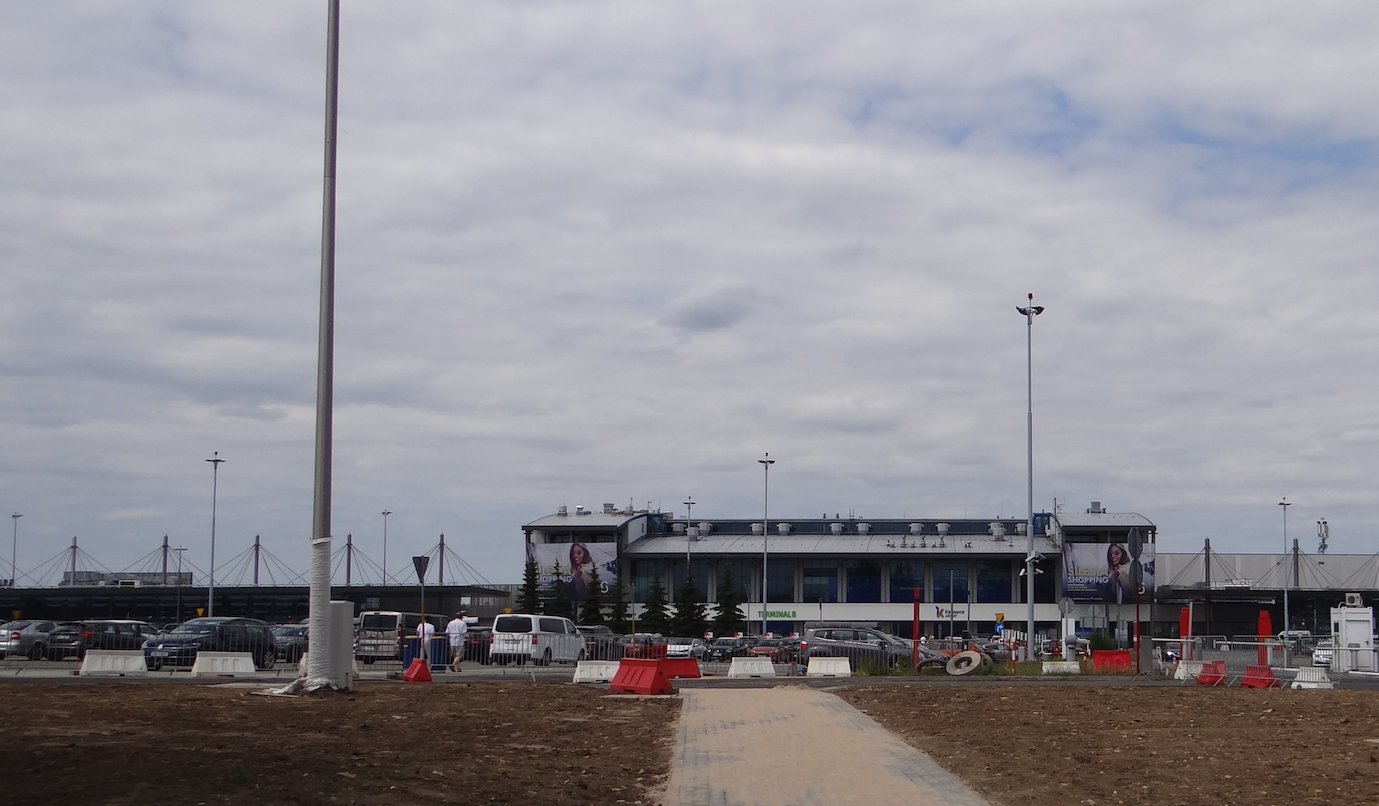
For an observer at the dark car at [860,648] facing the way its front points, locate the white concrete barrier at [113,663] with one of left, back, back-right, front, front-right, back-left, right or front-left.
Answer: back-right

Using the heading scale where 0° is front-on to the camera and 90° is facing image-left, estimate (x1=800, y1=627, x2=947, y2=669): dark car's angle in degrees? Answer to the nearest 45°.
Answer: approximately 270°

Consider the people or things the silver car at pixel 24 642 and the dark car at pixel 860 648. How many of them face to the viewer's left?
0
